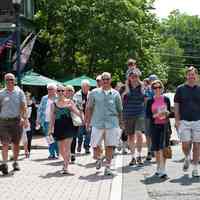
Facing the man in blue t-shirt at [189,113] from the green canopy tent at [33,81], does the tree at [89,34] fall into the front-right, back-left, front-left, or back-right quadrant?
back-left

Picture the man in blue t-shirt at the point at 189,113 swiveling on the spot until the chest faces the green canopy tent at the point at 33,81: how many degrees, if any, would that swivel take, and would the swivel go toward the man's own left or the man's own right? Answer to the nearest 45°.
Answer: approximately 135° to the man's own right

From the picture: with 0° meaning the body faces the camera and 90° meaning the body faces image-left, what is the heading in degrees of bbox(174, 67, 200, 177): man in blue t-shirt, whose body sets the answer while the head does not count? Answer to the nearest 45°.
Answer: approximately 0°

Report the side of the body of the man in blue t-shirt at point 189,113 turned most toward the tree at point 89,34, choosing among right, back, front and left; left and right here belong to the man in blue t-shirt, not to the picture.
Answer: back
